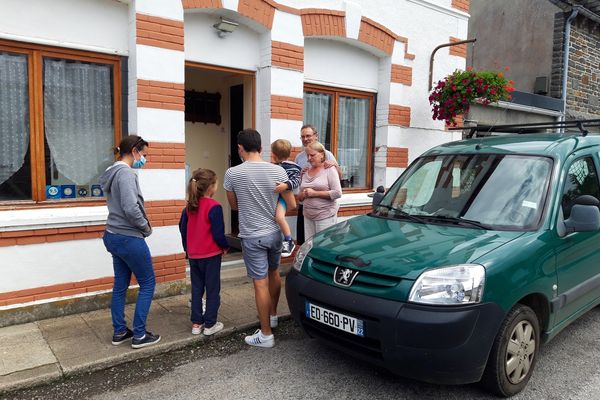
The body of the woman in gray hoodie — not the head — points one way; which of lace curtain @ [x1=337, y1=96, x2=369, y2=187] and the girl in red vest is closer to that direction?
the girl in red vest

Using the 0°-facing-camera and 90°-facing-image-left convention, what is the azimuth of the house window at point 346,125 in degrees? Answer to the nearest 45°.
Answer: approximately 315°

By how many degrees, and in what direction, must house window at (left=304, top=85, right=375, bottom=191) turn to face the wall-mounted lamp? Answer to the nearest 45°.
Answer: approximately 90° to its right

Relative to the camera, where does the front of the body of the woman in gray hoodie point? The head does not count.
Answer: to the viewer's right

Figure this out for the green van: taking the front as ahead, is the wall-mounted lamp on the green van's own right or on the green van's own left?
on the green van's own right

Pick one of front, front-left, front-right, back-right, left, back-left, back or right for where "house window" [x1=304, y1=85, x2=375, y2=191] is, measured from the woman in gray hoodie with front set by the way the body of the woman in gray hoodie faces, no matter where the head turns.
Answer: front-left

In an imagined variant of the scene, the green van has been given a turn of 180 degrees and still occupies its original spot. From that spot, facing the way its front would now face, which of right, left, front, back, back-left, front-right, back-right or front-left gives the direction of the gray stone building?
front-left

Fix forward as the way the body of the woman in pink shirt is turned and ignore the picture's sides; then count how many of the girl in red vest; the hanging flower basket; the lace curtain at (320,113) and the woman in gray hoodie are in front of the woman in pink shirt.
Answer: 2

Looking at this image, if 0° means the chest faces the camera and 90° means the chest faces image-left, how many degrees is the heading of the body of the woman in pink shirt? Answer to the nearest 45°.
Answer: approximately 45°

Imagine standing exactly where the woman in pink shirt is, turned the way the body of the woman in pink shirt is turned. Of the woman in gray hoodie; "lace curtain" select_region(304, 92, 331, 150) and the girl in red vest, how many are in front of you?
2

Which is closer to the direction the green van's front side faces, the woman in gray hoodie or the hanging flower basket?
the woman in gray hoodie

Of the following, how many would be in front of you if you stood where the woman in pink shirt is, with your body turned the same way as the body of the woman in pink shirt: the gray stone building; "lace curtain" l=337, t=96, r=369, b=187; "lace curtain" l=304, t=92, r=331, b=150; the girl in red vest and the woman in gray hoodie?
2

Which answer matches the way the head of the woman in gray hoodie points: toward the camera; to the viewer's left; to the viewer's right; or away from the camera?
to the viewer's right
